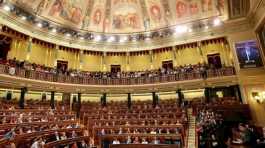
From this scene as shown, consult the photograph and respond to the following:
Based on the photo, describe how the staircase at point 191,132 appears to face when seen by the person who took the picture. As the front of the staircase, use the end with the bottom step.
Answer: facing the viewer

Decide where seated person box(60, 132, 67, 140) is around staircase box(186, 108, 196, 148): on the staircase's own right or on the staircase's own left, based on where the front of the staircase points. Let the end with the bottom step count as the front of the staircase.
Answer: on the staircase's own right

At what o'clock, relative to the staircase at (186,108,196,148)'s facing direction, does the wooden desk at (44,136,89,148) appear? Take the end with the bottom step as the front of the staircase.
The wooden desk is roughly at 2 o'clock from the staircase.

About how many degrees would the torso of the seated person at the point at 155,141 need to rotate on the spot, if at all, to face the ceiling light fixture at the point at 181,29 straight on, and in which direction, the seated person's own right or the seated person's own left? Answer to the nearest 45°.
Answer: approximately 180°

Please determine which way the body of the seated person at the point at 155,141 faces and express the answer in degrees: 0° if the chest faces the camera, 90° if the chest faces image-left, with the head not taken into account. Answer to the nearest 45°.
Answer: approximately 0°

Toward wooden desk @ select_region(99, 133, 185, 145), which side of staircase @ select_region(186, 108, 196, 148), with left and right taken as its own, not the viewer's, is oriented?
right

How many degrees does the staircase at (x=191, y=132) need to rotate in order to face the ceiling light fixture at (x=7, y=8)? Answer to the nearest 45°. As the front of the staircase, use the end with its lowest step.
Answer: approximately 90° to its right

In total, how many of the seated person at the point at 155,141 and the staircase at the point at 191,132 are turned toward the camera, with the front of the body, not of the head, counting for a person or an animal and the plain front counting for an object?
2

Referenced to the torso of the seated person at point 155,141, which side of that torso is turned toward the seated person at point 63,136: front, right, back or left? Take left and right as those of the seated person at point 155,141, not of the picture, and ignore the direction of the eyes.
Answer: right

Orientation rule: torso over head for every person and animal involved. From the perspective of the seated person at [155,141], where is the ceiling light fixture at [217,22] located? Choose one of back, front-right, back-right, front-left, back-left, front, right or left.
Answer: back-left

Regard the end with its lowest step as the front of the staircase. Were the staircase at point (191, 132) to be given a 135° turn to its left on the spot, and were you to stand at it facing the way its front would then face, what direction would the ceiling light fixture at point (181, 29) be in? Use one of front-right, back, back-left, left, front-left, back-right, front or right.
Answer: front-left
